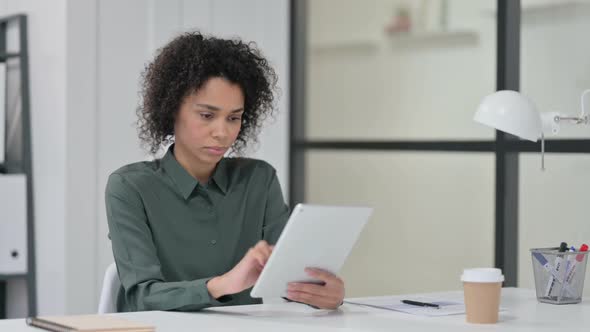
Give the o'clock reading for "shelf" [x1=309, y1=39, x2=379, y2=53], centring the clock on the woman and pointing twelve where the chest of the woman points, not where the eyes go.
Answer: The shelf is roughly at 8 o'clock from the woman.

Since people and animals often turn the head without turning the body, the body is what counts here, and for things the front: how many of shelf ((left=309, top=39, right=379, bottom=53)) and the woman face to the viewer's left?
0

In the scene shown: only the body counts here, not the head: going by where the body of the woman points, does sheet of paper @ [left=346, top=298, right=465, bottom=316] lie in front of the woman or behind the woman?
in front

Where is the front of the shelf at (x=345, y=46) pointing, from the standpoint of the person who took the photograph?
facing the viewer

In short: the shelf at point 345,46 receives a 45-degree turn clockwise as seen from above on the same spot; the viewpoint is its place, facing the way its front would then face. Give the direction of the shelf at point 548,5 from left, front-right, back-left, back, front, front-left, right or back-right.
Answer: left

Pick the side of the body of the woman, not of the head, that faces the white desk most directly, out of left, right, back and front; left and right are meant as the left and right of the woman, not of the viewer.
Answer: front

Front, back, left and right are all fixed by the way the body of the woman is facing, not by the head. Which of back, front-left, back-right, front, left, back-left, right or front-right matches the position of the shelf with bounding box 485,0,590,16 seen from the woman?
left

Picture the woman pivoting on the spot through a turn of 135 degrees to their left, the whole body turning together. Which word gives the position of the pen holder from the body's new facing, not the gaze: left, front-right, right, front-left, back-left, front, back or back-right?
right

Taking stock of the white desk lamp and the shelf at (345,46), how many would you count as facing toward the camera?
1

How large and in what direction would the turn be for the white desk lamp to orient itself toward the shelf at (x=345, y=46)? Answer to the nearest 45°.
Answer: approximately 45° to its right

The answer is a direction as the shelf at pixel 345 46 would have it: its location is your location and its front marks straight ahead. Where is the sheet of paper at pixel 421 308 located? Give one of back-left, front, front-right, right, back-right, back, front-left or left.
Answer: front

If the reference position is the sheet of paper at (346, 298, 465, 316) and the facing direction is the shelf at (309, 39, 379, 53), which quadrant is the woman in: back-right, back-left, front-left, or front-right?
front-left

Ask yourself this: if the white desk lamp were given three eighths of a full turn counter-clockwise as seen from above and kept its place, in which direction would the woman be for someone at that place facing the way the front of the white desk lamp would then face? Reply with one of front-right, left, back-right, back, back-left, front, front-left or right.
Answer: back-right

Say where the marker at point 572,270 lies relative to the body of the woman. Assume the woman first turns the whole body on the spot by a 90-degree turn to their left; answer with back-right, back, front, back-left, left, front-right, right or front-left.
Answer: front-right

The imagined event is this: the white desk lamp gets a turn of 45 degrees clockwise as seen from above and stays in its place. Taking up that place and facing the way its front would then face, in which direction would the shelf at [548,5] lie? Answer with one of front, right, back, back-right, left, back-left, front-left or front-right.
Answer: front-right

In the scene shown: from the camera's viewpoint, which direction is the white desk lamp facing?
to the viewer's left

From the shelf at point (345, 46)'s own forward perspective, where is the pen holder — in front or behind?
in front
